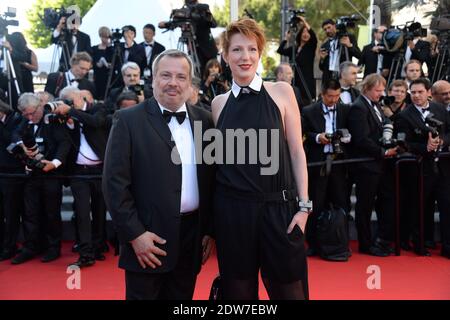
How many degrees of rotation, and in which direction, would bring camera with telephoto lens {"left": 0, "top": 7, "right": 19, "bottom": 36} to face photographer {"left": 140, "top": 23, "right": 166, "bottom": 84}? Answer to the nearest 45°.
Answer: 0° — it already faces them

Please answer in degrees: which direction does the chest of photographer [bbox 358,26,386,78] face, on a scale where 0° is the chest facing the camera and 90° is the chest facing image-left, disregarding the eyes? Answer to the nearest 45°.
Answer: approximately 315°

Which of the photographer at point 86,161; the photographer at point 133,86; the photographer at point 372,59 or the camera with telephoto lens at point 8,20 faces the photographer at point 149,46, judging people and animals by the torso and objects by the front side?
the camera with telephoto lens

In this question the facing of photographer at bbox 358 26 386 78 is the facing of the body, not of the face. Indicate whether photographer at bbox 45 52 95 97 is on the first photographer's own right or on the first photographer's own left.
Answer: on the first photographer's own right

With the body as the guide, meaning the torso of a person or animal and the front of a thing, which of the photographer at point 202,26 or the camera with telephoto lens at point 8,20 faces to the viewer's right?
the camera with telephoto lens

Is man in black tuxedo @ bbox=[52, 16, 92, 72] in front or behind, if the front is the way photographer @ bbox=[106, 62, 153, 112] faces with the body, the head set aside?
behind
